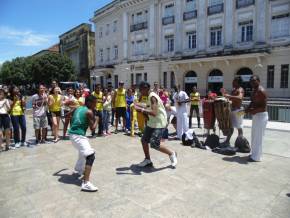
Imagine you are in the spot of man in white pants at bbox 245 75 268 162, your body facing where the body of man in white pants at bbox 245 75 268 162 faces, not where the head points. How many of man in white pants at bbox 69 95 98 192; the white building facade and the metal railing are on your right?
2

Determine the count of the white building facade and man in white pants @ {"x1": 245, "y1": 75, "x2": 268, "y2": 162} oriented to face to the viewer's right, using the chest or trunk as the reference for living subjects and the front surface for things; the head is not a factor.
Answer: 0

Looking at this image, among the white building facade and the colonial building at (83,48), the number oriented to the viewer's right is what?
0

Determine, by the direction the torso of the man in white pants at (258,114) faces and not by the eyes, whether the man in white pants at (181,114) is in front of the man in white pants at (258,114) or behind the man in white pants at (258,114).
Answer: in front

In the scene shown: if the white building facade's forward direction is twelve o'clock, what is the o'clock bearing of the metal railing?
The metal railing is roughly at 10 o'clock from the white building facade.

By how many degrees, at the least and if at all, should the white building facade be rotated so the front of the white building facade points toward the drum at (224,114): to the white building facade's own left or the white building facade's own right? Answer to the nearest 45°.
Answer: approximately 45° to the white building facade's own left

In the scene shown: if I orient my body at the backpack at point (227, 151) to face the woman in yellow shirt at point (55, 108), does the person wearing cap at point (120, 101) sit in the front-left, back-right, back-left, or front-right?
front-right

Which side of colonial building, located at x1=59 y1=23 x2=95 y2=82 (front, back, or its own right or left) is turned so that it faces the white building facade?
left

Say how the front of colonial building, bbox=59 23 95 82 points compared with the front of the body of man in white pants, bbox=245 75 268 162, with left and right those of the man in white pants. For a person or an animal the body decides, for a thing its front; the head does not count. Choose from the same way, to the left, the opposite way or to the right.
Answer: to the left

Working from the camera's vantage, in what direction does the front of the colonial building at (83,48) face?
facing the viewer and to the left of the viewer

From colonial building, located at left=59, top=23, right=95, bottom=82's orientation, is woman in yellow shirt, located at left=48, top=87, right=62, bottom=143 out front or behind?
out front

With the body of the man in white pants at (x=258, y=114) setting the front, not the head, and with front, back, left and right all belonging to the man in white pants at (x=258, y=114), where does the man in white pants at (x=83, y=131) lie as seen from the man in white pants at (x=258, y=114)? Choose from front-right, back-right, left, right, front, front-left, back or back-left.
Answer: front-left

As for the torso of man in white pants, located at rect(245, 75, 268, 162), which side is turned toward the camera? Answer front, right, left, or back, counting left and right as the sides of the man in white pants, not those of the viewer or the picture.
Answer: left

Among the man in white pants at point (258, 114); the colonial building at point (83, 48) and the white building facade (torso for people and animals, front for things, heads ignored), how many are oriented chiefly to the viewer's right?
0

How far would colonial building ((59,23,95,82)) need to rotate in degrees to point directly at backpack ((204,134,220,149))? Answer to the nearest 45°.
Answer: approximately 45° to its left

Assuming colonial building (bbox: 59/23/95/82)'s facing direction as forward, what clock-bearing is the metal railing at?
The metal railing is roughly at 10 o'clock from the colonial building.
